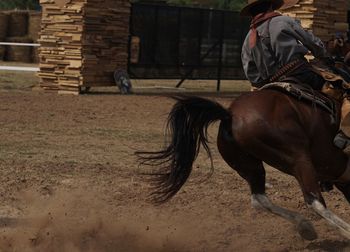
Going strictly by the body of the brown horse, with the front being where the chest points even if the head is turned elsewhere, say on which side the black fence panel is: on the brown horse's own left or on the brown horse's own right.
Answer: on the brown horse's own left

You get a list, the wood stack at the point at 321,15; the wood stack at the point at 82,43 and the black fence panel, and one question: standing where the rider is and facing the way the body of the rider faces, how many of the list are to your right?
0

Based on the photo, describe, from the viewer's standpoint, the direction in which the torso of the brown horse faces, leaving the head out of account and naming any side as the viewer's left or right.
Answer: facing away from the viewer and to the right of the viewer

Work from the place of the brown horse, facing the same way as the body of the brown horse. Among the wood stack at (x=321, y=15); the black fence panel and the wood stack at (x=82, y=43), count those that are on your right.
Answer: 0

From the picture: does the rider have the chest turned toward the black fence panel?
no

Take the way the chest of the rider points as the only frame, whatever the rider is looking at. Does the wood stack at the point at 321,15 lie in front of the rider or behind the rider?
in front

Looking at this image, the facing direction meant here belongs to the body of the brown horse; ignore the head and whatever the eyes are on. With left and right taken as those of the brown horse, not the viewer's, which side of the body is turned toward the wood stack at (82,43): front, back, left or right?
left

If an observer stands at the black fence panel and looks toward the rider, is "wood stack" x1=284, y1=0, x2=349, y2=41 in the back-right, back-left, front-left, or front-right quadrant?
front-left

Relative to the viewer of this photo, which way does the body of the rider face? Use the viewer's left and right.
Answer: facing away from the viewer and to the right of the viewer

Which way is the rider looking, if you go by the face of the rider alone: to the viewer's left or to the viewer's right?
to the viewer's right

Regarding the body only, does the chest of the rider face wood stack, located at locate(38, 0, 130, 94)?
no
